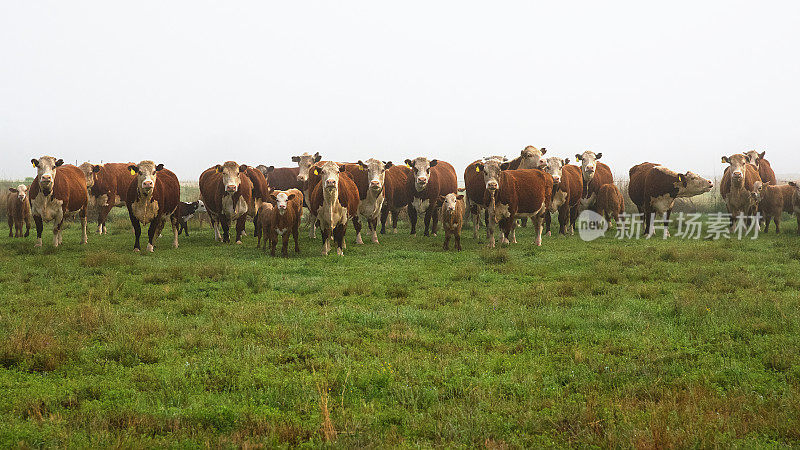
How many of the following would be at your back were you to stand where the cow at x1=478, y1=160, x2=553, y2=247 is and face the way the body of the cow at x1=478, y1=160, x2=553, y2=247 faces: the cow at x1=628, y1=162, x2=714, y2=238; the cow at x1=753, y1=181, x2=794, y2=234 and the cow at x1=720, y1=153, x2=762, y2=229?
3

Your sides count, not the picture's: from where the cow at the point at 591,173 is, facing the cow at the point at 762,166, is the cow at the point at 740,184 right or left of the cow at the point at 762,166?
right

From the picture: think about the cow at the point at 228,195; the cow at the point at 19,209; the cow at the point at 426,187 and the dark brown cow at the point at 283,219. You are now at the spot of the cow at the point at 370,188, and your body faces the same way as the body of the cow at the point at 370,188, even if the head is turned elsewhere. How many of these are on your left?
1

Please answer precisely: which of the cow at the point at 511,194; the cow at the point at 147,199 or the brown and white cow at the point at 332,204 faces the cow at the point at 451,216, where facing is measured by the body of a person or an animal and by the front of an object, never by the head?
the cow at the point at 511,194

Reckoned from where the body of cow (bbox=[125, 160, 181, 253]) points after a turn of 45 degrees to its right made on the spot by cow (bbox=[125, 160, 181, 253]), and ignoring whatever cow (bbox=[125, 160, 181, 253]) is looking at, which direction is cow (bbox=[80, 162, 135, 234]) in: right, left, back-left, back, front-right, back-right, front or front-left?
right

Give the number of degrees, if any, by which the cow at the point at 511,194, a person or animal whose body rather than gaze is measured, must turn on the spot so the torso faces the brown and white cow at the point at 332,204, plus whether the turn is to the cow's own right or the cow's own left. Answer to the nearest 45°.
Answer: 0° — it already faces it

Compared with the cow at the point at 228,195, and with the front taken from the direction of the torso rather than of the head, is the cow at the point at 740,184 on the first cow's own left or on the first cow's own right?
on the first cow's own left

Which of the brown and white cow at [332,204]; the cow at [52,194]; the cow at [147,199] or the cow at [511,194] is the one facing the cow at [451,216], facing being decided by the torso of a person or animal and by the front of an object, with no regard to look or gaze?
the cow at [511,194]

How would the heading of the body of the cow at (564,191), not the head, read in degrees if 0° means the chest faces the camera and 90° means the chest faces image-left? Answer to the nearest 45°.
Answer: approximately 45°

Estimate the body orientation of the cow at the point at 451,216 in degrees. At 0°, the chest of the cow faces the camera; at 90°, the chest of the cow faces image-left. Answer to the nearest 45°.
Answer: approximately 0°

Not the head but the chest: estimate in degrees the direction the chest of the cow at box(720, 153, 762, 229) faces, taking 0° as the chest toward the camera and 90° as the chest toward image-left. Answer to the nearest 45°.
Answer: approximately 0°

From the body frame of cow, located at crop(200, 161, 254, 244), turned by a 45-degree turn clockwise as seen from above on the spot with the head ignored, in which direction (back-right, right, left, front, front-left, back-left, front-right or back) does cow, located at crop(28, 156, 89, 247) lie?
front-right

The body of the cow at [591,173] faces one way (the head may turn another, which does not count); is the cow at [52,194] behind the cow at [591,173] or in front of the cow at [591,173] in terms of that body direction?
in front

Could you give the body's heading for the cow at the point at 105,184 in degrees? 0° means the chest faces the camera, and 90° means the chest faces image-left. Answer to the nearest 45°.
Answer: approximately 45°

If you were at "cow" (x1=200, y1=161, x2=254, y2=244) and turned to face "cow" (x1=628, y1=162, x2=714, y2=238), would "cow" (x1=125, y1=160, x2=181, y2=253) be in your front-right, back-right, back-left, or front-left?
back-right

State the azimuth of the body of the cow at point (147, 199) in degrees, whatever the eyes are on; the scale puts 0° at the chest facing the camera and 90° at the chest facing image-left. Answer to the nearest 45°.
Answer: approximately 45°

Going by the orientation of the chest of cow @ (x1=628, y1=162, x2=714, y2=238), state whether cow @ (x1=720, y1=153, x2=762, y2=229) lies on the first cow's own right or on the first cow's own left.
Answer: on the first cow's own left
